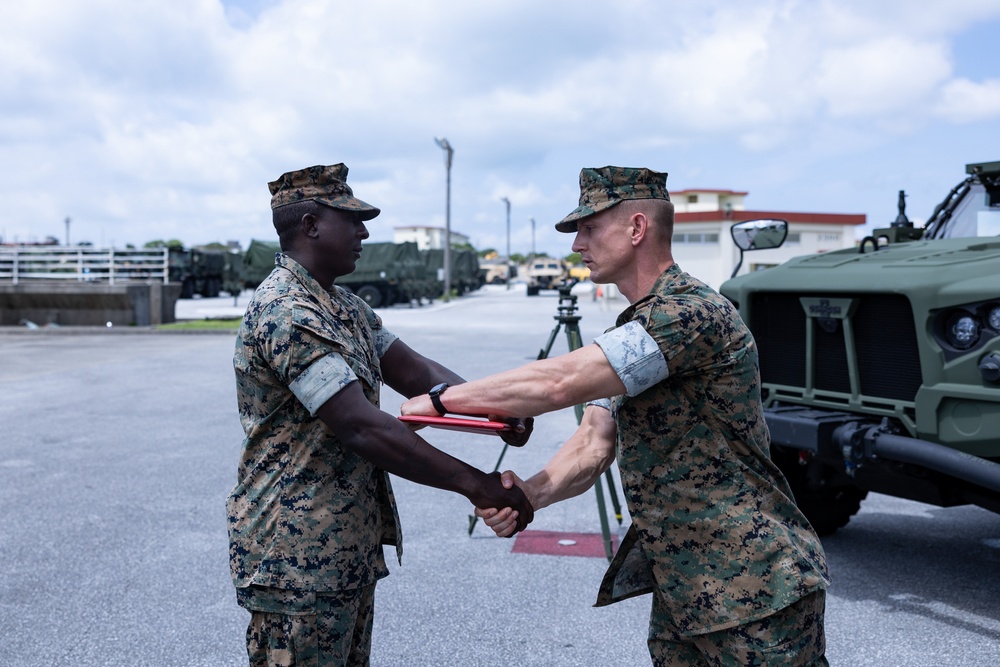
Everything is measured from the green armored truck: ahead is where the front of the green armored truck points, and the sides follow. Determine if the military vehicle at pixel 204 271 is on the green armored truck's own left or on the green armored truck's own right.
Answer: on the green armored truck's own right

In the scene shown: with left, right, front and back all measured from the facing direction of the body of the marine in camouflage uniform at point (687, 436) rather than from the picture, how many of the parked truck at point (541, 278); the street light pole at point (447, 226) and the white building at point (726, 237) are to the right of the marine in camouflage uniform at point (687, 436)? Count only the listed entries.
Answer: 3

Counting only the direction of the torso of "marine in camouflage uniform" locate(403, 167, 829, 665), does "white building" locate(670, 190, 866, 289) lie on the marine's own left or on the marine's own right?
on the marine's own right

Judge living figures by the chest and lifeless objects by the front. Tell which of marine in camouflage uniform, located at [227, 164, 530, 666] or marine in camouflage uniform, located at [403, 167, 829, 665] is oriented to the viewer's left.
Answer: marine in camouflage uniform, located at [403, 167, 829, 665]

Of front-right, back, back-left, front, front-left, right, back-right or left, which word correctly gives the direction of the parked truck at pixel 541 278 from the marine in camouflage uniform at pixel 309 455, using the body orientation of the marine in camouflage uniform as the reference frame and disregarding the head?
left

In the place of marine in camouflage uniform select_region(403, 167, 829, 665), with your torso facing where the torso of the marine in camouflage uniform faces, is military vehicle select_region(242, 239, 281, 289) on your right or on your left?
on your right

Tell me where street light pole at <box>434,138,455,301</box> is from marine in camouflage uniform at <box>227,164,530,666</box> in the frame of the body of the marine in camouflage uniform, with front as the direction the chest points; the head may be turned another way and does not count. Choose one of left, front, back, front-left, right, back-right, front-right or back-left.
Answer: left

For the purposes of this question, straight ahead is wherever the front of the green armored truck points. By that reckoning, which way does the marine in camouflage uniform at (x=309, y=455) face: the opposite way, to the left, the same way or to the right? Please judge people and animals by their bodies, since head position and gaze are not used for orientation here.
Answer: the opposite way

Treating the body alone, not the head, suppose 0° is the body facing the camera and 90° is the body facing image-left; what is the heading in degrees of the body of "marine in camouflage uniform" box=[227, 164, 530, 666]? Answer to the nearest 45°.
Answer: approximately 270°

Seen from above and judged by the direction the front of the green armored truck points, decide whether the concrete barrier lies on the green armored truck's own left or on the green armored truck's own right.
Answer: on the green armored truck's own right

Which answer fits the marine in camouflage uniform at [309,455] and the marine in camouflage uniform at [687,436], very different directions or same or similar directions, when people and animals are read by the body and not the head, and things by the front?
very different directions

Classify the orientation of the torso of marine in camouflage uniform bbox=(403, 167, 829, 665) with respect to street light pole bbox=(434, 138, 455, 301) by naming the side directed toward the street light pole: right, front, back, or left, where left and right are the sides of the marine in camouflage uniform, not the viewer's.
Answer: right

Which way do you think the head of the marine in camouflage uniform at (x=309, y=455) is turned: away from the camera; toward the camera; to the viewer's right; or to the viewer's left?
to the viewer's right

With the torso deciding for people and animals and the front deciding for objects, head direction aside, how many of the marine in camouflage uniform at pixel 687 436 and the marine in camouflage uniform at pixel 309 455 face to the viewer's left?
1

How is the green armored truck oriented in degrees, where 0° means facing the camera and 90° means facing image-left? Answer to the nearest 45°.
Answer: approximately 45°

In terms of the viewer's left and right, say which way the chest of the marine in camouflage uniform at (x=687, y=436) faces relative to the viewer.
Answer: facing to the left of the viewer

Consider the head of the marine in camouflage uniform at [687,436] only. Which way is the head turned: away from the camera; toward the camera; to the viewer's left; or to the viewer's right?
to the viewer's left

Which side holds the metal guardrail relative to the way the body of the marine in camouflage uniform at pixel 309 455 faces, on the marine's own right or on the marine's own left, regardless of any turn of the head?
on the marine's own left
